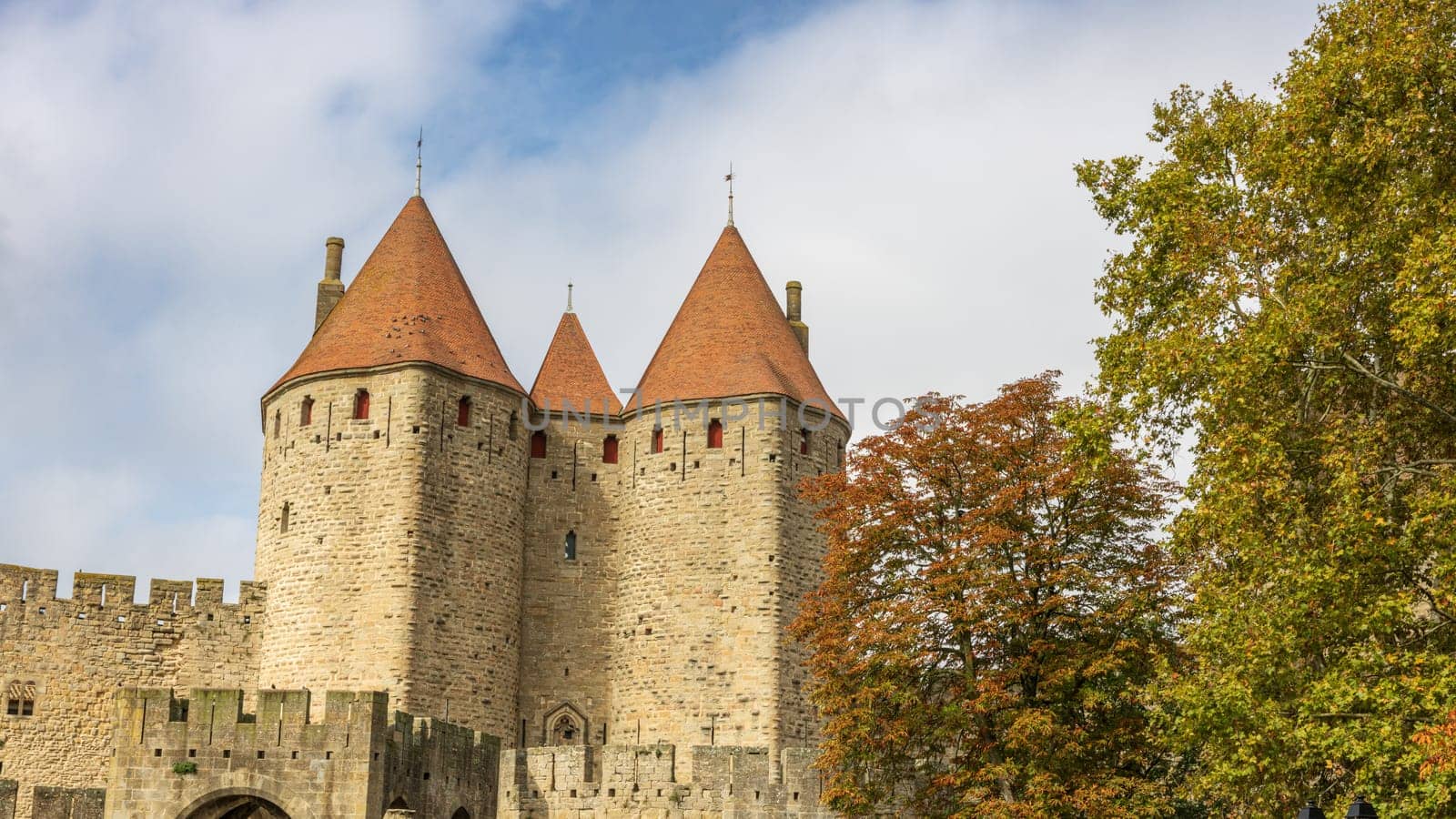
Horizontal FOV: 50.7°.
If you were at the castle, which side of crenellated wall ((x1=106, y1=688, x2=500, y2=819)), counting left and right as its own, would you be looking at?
back

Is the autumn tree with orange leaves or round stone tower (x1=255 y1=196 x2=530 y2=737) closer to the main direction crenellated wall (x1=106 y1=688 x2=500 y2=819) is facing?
the autumn tree with orange leaves

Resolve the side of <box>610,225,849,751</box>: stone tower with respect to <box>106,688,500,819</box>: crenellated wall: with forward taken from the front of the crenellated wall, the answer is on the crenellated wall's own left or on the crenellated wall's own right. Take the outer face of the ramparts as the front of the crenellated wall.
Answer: on the crenellated wall's own left

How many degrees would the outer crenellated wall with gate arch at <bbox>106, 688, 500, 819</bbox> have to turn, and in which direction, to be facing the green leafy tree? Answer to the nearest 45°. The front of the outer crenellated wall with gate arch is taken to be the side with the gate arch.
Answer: approximately 45° to its left

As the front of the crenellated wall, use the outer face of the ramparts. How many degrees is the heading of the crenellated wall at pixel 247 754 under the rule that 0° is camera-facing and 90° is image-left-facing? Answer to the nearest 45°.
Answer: approximately 0°

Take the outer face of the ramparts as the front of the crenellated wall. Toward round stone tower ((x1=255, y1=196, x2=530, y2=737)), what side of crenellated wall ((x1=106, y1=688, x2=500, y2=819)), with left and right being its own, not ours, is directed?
back

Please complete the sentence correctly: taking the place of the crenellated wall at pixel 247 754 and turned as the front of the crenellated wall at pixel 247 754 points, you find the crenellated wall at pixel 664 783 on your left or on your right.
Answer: on your left

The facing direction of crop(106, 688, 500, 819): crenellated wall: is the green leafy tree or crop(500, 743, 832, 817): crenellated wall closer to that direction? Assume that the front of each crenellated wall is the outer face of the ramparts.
the green leafy tree

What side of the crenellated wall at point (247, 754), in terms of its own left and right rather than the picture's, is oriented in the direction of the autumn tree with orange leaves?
left
